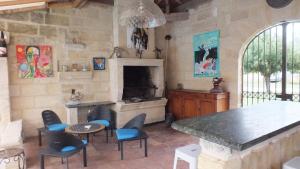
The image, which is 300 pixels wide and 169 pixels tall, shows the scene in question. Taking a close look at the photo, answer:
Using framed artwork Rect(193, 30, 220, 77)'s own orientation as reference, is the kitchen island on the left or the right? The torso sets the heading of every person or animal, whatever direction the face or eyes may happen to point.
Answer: on its left

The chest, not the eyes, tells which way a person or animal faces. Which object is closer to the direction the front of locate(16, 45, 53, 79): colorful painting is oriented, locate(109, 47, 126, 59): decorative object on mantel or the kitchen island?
the kitchen island

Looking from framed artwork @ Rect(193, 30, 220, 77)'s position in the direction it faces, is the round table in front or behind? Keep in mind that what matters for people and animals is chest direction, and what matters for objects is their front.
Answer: in front

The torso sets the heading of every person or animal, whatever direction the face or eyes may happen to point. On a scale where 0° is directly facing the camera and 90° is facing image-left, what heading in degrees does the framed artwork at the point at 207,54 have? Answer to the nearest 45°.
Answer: approximately 45°

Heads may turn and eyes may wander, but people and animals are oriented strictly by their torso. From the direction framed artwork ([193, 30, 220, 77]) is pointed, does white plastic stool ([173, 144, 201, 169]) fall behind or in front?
in front

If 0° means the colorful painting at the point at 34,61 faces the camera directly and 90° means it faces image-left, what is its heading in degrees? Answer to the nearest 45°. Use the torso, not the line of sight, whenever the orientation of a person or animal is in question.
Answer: approximately 0°

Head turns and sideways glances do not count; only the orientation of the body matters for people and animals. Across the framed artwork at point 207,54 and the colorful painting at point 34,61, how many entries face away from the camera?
0

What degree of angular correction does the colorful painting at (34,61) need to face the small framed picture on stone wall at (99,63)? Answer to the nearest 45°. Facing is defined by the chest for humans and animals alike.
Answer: approximately 90° to its left

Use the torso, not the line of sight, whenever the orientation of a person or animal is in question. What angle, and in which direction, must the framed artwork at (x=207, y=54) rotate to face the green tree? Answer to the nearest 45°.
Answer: approximately 90° to its left

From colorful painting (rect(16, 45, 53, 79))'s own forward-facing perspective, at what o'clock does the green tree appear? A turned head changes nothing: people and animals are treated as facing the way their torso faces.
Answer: The green tree is roughly at 10 o'clock from the colorful painting.
